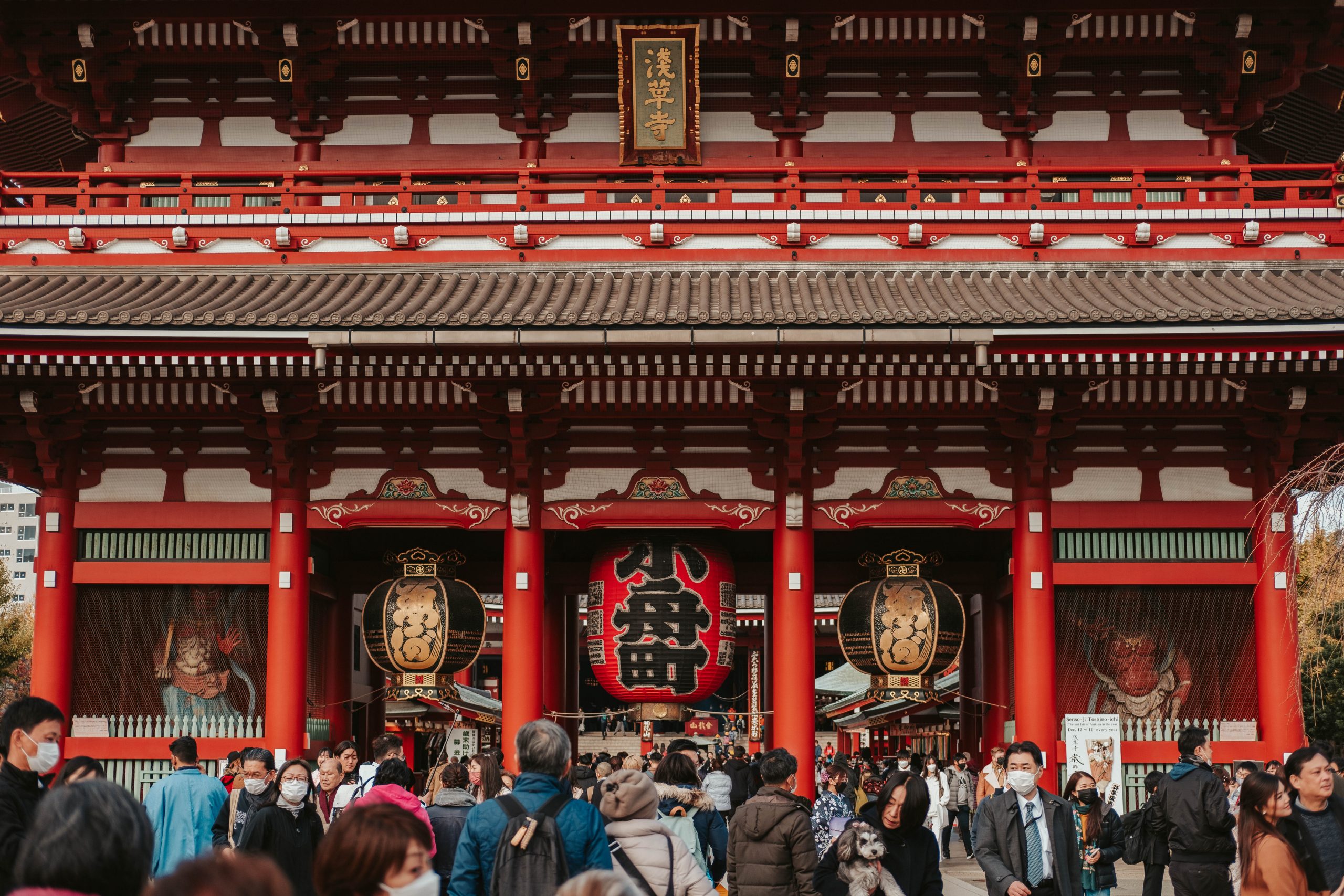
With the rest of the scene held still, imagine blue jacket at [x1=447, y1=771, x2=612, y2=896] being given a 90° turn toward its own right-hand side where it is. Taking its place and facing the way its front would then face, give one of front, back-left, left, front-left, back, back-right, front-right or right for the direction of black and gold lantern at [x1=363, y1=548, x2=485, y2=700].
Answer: left

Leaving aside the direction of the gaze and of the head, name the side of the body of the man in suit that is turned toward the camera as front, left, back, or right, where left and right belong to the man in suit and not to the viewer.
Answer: front

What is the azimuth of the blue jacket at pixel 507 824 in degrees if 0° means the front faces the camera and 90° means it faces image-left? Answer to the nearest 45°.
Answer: approximately 180°

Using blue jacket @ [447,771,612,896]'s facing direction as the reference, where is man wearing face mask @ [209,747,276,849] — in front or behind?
in front

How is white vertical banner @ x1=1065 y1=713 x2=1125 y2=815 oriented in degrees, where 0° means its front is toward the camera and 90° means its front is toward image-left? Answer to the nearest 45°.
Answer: approximately 0°

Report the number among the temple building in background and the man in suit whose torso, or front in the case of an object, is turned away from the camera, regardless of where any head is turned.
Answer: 0

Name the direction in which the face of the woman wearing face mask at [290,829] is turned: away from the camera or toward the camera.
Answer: toward the camera

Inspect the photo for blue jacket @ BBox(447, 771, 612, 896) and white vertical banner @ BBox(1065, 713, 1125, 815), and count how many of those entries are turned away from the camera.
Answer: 1

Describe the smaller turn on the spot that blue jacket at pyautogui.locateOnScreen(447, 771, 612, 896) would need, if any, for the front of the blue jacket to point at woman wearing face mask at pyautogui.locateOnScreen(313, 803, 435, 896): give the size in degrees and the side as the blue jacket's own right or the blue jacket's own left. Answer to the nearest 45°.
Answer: approximately 180°

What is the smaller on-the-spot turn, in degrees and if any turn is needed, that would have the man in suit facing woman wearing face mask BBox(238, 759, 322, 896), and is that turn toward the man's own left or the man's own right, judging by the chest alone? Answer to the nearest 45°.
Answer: approximately 90° to the man's own right

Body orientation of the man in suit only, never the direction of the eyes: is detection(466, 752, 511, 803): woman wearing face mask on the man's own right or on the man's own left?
on the man's own right

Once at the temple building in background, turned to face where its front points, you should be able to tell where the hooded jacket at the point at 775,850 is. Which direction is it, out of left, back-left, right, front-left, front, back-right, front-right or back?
front

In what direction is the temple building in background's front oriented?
toward the camera

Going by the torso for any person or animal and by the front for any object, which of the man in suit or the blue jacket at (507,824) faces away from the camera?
the blue jacket
